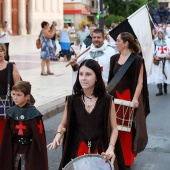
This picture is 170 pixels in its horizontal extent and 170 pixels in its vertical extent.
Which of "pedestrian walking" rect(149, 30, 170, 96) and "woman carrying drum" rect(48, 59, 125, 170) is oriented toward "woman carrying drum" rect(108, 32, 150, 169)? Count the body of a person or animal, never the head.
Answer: the pedestrian walking

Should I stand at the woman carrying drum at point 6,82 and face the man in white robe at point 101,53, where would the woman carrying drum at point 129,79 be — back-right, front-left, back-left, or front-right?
front-right

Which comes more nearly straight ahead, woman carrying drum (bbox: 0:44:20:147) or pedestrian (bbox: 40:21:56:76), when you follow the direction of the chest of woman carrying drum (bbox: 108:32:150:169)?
the woman carrying drum

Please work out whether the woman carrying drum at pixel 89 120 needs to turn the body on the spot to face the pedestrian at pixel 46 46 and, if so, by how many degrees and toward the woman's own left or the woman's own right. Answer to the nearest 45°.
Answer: approximately 180°

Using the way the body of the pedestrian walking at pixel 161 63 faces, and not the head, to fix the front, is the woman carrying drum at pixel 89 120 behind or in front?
in front

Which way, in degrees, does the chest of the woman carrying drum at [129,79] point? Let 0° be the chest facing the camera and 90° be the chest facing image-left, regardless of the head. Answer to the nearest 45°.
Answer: approximately 45°

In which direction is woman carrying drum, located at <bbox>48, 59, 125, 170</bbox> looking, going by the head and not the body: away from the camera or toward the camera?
toward the camera

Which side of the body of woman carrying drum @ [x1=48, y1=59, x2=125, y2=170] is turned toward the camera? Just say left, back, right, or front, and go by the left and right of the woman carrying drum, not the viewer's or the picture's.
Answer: front

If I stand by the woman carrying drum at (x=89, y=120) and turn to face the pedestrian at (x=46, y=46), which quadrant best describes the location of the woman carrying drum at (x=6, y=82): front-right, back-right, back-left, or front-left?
front-left

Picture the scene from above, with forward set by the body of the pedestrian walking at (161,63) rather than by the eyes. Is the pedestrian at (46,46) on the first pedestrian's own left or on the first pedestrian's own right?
on the first pedestrian's own right

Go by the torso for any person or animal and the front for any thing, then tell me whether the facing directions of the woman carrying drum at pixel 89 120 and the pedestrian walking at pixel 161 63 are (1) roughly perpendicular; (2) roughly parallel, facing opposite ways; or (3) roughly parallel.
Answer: roughly parallel

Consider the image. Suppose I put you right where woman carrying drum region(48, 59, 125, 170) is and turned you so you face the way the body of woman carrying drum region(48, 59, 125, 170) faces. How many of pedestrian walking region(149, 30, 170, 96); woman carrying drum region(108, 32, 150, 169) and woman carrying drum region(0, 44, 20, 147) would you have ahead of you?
0

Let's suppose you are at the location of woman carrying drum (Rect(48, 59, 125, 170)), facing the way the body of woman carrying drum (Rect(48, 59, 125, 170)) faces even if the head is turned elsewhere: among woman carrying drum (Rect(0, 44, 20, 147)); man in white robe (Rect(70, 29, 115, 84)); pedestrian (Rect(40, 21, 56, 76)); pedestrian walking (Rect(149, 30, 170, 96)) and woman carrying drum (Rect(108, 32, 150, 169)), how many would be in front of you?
0

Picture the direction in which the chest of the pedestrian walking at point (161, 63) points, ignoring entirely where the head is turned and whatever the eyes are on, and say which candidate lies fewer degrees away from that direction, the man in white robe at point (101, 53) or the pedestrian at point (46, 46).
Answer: the man in white robe
